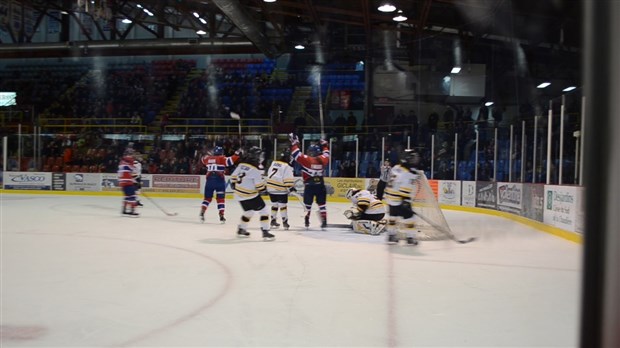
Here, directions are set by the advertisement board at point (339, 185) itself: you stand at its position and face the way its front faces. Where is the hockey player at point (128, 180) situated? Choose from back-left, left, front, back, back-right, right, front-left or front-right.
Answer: front-right

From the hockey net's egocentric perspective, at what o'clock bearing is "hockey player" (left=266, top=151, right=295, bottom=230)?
The hockey player is roughly at 12 o'clock from the hockey net.

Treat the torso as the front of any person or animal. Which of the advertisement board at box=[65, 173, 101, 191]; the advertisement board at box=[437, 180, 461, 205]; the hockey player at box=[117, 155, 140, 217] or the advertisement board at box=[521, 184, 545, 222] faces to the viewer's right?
the hockey player

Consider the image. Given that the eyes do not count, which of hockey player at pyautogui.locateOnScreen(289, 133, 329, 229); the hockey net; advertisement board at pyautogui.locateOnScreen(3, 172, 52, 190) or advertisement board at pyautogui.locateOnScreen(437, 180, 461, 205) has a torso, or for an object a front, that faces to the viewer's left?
the hockey net

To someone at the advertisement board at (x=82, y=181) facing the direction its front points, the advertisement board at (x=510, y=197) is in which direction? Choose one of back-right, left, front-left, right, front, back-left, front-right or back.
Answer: front-left

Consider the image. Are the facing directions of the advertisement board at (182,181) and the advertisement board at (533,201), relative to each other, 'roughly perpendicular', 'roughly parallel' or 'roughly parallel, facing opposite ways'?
roughly perpendicular

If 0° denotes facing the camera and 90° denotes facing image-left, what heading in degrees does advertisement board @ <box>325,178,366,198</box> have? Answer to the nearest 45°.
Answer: approximately 0°

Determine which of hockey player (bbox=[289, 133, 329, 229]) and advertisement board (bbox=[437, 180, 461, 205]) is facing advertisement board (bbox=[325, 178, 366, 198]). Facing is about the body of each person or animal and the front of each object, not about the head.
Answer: the hockey player

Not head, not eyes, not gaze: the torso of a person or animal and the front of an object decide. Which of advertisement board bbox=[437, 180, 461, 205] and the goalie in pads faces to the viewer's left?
the goalie in pads

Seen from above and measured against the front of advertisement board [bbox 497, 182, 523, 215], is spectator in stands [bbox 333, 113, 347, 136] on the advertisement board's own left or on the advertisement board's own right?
on the advertisement board's own right

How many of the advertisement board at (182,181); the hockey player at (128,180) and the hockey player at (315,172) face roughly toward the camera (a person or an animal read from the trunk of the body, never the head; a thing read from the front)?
1

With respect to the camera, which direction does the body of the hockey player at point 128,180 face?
to the viewer's right
